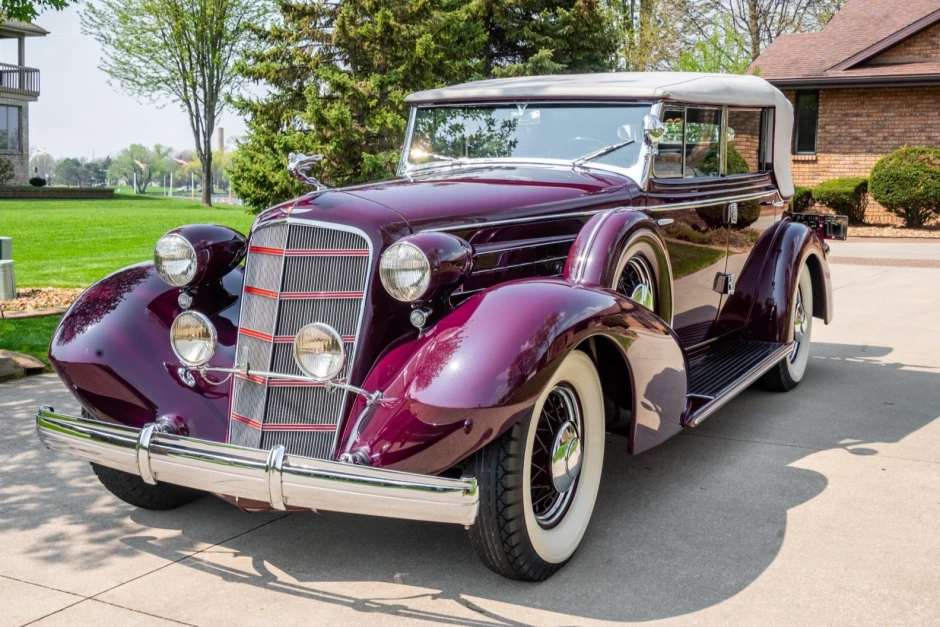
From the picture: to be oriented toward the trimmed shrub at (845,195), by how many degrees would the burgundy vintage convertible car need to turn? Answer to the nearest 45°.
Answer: approximately 180°

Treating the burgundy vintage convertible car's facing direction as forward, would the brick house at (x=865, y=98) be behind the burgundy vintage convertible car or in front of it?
behind

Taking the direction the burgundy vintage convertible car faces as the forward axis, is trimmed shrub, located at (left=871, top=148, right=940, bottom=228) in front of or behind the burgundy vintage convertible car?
behind

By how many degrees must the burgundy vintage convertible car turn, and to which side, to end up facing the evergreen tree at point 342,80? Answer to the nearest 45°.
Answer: approximately 135° to its right

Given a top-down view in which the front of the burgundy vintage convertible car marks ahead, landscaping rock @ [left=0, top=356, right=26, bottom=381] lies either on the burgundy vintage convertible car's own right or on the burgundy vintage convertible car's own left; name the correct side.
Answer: on the burgundy vintage convertible car's own right

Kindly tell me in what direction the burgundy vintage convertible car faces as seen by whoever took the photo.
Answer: facing the viewer and to the left of the viewer

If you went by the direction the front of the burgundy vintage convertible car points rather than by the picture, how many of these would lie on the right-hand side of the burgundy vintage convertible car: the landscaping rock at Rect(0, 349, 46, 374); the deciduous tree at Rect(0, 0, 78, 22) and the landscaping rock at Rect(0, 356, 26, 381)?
3

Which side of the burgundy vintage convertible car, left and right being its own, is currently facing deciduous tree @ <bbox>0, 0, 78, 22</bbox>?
right
